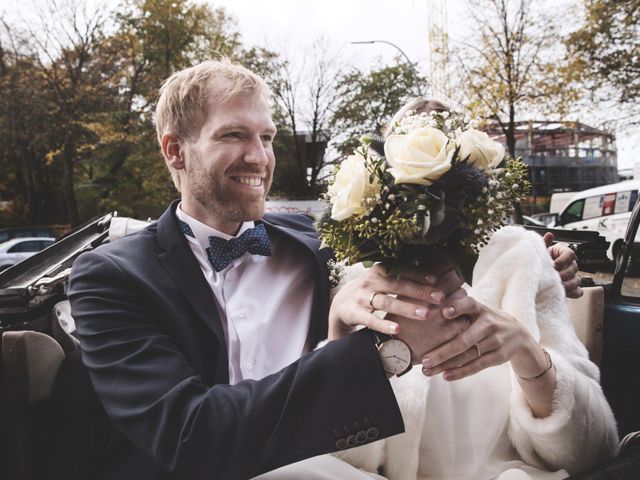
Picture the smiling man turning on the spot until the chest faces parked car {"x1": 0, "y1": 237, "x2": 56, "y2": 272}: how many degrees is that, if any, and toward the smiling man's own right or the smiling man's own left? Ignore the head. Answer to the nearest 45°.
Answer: approximately 180°

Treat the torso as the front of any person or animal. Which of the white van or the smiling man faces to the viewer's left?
the white van

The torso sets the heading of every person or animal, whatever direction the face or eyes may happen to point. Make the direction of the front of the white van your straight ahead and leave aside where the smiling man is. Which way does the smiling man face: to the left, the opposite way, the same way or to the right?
the opposite way

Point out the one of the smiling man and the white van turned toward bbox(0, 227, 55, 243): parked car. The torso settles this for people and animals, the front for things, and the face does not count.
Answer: the white van

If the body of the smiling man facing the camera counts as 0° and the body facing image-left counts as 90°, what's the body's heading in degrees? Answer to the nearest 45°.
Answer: approximately 315°

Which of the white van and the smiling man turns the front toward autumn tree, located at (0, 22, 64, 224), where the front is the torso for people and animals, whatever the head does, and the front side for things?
the white van

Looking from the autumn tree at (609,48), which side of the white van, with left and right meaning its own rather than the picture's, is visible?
right

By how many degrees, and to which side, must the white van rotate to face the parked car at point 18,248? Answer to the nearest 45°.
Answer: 0° — it already faces it

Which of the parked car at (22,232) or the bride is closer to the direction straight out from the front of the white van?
the parked car

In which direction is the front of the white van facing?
to the viewer's left

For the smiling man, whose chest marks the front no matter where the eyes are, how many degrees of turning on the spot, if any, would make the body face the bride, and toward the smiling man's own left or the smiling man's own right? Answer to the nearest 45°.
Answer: approximately 45° to the smiling man's own left

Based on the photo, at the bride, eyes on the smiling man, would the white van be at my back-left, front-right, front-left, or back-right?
back-right

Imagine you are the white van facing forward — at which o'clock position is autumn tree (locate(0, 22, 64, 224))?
The autumn tree is roughly at 12 o'clock from the white van.

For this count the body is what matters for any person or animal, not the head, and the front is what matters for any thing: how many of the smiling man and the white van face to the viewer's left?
1

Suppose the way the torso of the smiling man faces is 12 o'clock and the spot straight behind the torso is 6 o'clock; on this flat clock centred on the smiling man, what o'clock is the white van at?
The white van is roughly at 9 o'clock from the smiling man.

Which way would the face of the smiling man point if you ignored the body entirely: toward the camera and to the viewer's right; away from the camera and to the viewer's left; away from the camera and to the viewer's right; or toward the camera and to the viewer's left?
toward the camera and to the viewer's right
